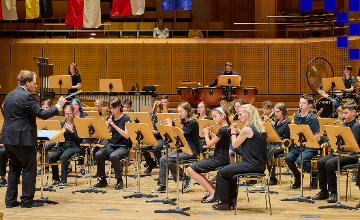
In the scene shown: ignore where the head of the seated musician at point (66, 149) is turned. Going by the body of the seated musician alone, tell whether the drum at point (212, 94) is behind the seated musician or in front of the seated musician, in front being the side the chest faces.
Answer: behind

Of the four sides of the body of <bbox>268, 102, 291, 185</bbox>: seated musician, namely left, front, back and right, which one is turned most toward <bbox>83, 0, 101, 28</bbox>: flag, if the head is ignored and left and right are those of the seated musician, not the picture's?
right

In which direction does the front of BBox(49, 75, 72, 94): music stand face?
away from the camera

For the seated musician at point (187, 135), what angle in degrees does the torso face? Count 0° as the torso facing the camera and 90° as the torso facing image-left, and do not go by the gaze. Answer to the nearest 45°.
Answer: approximately 90°

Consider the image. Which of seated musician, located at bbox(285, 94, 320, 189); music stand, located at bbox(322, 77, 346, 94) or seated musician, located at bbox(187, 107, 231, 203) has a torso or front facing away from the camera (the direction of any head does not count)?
the music stand

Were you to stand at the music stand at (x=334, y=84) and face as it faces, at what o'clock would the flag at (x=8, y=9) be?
The flag is roughly at 9 o'clock from the music stand.

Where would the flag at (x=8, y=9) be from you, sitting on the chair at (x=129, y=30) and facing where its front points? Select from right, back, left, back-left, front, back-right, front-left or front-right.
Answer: front-right

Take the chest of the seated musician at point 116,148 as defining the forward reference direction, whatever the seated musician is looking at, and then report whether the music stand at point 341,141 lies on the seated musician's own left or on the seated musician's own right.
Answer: on the seated musician's own left

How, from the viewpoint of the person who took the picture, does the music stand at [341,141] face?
facing away from the viewer and to the right of the viewer
